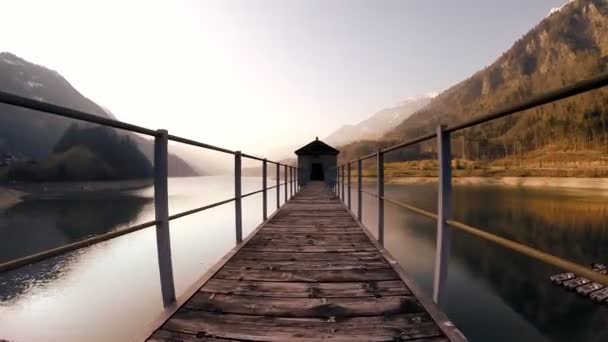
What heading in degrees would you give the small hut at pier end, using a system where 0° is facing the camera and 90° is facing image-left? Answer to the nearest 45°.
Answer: approximately 0°

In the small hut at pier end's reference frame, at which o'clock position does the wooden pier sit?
The wooden pier is roughly at 12 o'clock from the small hut at pier end.
